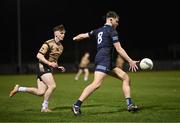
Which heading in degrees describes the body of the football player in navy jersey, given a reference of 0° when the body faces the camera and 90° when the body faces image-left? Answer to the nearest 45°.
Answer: approximately 225°
